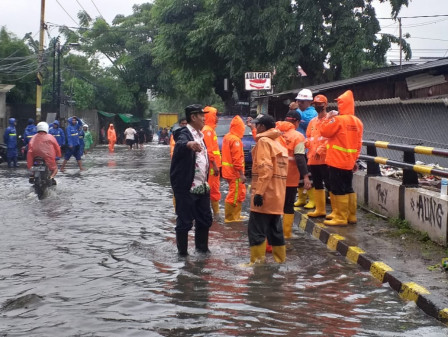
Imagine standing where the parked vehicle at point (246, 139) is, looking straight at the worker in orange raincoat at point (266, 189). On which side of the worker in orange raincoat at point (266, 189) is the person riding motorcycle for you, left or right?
right

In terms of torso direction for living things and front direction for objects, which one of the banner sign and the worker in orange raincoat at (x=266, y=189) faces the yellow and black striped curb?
the banner sign

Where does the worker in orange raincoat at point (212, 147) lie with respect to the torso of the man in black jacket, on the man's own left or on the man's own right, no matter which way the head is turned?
on the man's own left
